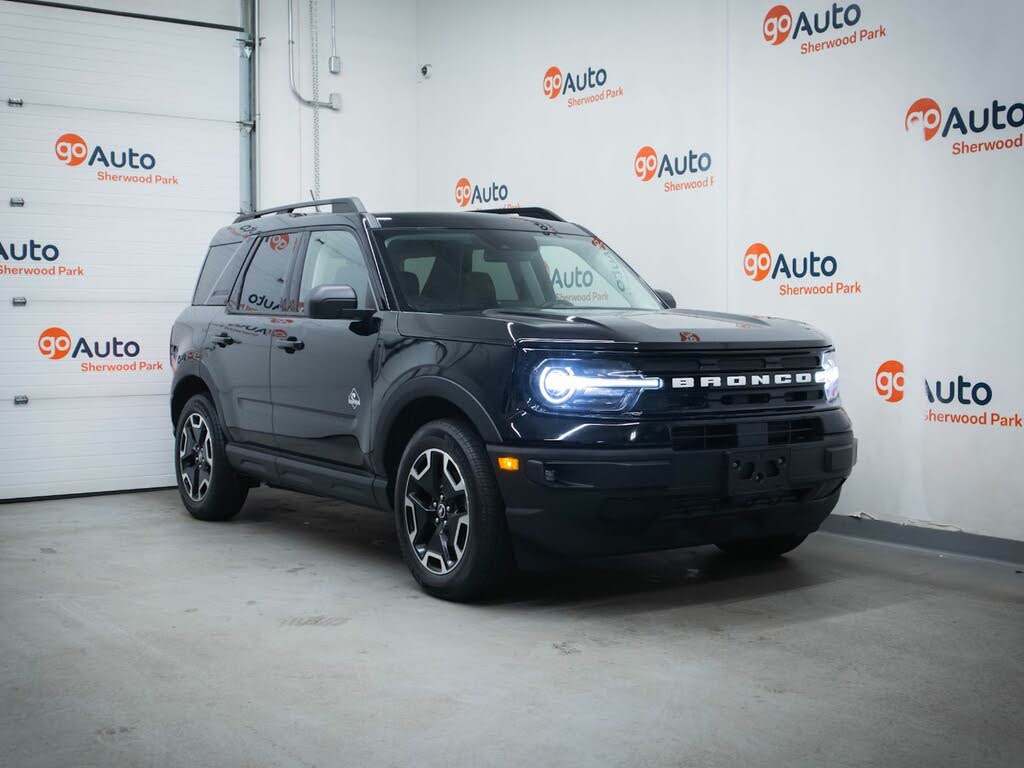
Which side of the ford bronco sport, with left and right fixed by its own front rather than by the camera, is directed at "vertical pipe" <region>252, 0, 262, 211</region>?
back

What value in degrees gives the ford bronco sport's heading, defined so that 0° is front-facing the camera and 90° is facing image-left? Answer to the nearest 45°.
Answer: approximately 315°

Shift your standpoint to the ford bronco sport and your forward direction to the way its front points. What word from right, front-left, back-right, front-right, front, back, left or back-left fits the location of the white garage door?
back
